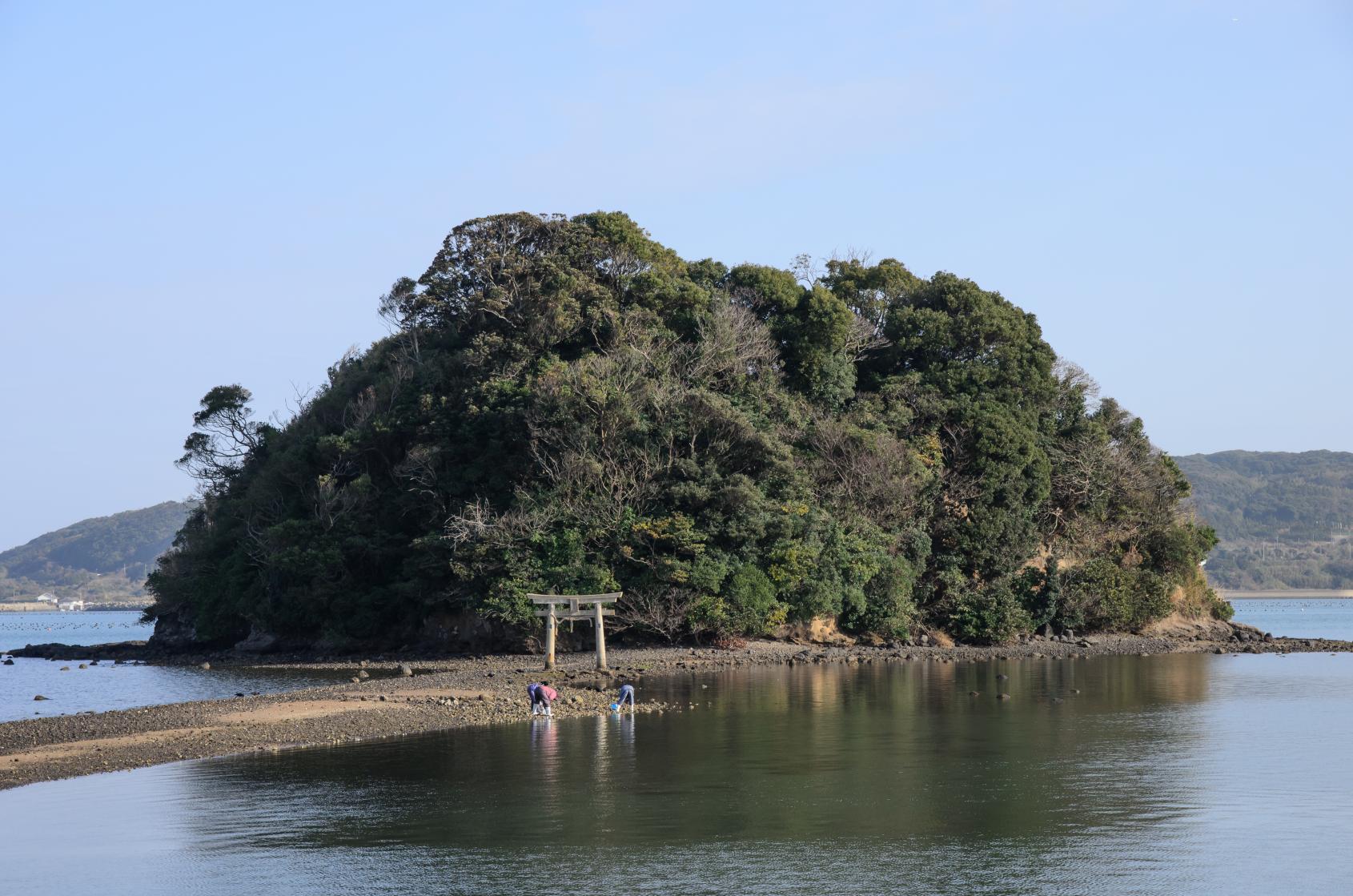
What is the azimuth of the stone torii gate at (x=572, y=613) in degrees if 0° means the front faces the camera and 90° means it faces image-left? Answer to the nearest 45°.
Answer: approximately 0°
